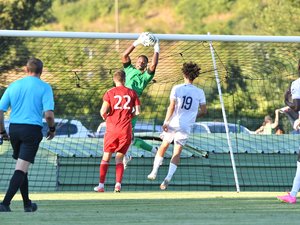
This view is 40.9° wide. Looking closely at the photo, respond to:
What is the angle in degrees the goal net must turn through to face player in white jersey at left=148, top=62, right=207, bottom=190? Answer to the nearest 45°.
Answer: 0° — it already faces them

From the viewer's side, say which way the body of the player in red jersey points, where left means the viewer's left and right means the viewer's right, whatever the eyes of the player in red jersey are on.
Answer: facing away from the viewer

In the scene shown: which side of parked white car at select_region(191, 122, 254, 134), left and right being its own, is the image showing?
right

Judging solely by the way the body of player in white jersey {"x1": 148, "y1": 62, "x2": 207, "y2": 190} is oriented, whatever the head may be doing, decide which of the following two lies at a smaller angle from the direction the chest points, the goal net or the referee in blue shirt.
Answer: the goal net

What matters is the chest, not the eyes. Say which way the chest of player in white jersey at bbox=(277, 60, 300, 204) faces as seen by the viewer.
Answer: to the viewer's left

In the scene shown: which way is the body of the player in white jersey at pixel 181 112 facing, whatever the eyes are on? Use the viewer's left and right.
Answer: facing away from the viewer

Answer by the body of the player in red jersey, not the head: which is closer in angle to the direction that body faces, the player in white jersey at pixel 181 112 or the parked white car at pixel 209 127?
the parked white car

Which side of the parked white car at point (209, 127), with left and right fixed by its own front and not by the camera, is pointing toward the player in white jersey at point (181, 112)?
right

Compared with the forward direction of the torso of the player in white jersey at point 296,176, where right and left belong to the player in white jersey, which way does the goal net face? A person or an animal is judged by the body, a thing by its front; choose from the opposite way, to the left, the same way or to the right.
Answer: to the left
